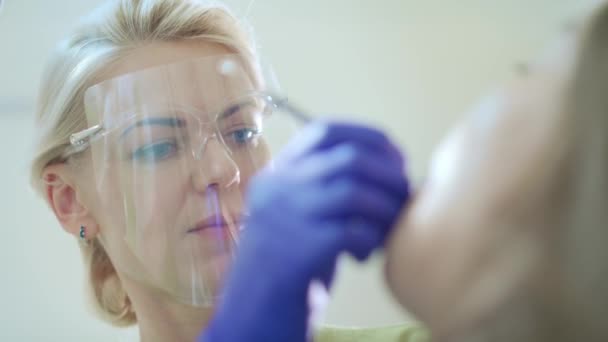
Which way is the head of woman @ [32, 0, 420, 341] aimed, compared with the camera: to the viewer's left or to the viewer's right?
to the viewer's right

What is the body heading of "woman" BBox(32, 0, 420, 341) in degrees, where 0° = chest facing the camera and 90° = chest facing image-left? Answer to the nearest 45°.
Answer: approximately 315°
